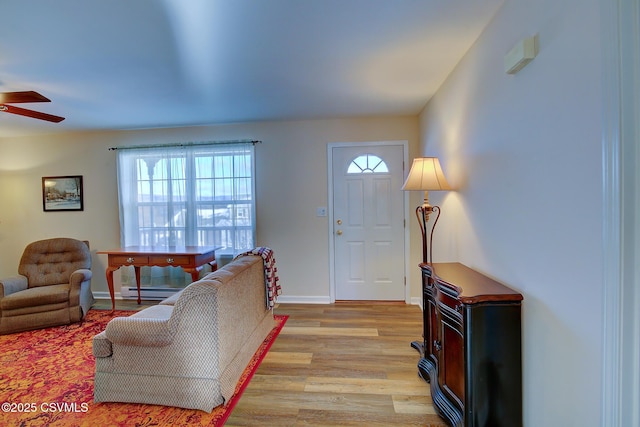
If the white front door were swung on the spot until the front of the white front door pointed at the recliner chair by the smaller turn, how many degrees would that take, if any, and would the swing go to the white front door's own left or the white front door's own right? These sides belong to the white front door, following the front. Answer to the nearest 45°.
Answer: approximately 90° to the white front door's own right

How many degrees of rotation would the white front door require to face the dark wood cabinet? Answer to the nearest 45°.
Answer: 0° — it already faces it

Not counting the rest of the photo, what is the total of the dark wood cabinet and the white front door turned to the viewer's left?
1

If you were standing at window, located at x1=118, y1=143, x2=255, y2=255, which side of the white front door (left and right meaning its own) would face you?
right

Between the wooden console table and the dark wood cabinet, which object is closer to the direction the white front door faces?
the dark wood cabinet

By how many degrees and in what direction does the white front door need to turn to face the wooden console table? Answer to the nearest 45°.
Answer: approximately 90° to its right

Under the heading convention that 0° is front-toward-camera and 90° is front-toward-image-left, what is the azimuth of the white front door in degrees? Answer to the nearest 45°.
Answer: approximately 0°

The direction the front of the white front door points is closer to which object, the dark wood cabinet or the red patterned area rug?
the dark wood cabinet

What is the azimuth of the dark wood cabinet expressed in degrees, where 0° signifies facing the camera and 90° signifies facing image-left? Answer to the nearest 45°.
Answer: approximately 90°

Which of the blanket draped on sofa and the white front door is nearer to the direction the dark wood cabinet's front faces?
the blanket draped on sofa

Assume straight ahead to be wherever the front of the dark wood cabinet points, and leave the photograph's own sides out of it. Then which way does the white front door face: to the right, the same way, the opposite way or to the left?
to the left

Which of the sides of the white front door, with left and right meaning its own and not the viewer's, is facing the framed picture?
right
